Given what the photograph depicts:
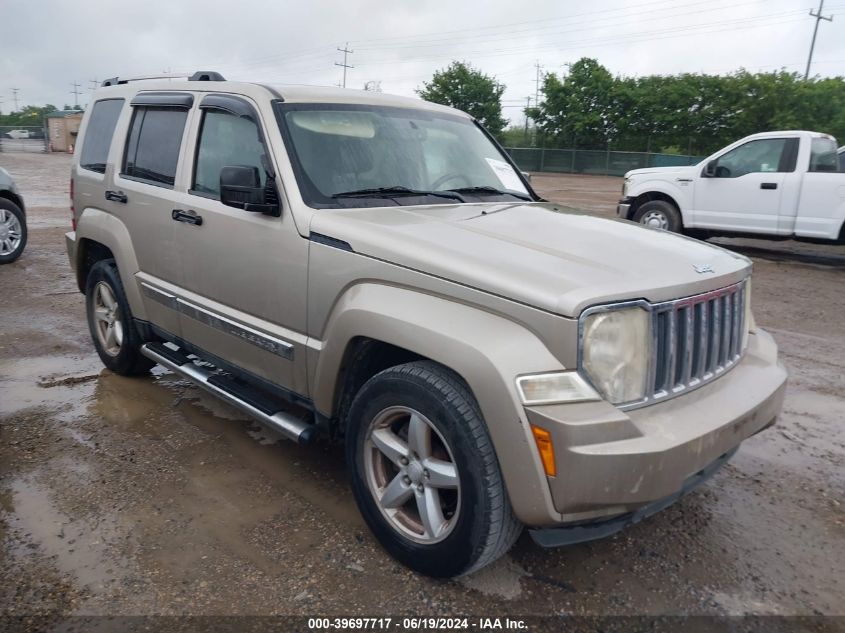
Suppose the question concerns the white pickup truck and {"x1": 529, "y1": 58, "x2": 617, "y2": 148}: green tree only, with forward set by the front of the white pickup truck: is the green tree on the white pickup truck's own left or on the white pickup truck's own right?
on the white pickup truck's own right

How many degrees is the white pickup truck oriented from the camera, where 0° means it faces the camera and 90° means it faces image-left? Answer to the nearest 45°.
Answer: approximately 90°

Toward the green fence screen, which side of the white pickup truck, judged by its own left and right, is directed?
right
